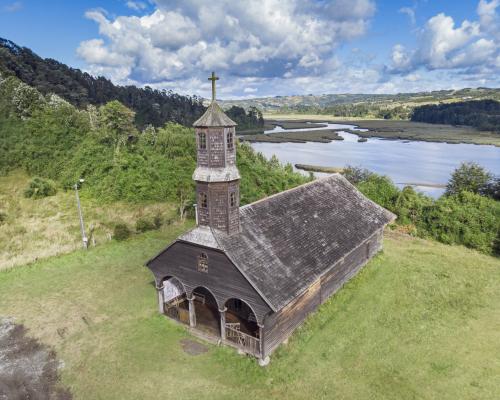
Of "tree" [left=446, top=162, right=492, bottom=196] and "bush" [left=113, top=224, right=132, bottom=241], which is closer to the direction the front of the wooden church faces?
the bush

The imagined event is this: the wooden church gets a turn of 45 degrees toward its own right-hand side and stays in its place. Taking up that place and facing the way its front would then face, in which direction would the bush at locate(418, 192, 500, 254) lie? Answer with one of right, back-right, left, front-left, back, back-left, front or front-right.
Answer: back-right

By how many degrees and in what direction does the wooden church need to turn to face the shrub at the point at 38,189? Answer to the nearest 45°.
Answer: approximately 90° to its right

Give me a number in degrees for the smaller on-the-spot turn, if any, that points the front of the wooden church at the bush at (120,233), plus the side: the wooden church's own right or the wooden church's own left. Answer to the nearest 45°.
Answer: approximately 90° to the wooden church's own right

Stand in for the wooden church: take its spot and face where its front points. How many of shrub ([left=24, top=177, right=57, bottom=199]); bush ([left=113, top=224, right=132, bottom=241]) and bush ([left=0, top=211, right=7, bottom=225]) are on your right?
3

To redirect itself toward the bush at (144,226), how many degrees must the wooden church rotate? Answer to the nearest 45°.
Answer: approximately 90° to its right

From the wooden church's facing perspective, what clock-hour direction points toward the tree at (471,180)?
The tree is roughly at 6 o'clock from the wooden church.

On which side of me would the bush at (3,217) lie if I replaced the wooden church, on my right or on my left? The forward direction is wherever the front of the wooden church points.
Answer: on my right

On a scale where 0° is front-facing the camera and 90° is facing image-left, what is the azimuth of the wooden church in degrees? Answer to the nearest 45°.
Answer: approximately 45°
